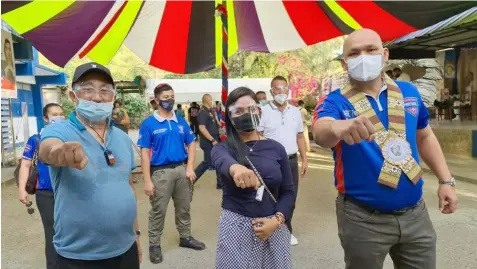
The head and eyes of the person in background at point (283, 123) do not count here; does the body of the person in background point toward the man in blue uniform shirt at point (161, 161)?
no

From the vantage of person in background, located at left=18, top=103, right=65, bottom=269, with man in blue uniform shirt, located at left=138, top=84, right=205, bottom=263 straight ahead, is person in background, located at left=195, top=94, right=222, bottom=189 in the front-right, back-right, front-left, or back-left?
front-left

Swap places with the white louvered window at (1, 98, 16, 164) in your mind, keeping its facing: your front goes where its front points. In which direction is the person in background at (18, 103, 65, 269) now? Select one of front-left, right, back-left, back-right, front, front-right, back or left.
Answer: front-right

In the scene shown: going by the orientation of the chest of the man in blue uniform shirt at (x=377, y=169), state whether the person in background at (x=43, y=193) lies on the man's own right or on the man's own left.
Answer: on the man's own right

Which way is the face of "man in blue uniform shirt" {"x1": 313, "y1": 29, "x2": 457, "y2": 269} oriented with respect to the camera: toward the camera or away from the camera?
toward the camera

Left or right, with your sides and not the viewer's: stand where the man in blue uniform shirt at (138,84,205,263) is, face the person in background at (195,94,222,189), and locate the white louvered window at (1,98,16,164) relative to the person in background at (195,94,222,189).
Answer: left

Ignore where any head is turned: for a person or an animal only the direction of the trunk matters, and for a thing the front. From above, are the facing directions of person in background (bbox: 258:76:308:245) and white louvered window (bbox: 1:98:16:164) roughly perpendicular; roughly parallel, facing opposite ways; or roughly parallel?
roughly perpendicular

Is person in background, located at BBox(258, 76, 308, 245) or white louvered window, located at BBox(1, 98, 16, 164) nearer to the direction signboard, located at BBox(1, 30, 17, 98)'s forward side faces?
the person in background

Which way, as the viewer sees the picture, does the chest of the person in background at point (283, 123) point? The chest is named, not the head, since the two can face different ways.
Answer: toward the camera

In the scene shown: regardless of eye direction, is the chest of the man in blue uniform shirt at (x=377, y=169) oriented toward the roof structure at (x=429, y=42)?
no

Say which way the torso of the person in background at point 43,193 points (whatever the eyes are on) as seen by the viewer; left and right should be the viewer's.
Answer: facing the viewer and to the right of the viewer

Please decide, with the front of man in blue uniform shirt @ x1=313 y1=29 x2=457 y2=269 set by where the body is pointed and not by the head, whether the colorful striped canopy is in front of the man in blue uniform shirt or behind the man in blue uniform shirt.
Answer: behind

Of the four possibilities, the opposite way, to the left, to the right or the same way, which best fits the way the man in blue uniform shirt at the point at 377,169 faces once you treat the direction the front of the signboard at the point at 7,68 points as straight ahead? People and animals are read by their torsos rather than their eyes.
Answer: to the right

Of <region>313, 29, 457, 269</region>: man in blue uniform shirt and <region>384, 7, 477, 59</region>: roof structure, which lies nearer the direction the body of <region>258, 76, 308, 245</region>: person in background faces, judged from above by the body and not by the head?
the man in blue uniform shirt

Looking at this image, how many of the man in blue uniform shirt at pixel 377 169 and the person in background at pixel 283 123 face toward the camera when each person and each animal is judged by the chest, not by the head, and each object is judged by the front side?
2

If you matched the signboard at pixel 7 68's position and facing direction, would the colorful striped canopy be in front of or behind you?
in front
